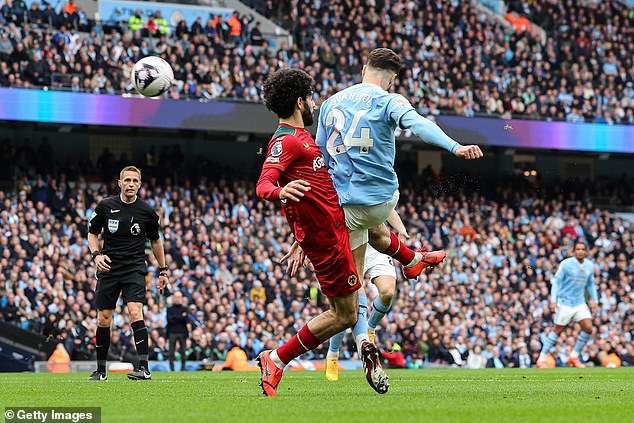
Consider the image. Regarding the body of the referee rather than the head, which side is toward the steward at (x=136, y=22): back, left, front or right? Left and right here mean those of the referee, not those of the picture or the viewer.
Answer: back

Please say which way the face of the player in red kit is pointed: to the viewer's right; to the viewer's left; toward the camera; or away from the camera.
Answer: to the viewer's right

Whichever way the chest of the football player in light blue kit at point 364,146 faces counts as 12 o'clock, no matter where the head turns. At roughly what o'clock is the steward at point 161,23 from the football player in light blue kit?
The steward is roughly at 10 o'clock from the football player in light blue kit.

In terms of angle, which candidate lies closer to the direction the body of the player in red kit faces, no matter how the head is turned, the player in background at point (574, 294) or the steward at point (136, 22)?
the player in background

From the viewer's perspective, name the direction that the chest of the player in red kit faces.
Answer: to the viewer's right

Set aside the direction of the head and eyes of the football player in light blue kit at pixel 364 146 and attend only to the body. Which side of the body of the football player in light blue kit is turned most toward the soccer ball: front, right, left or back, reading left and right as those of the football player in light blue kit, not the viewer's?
left

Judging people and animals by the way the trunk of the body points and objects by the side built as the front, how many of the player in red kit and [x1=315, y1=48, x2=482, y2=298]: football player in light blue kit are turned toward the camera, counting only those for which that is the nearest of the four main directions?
0
